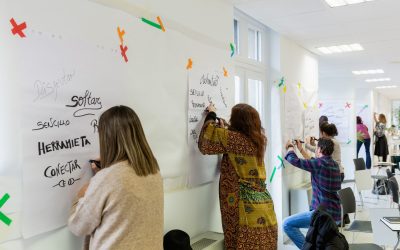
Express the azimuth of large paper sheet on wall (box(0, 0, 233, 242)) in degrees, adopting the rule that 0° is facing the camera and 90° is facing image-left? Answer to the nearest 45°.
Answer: approximately 315°

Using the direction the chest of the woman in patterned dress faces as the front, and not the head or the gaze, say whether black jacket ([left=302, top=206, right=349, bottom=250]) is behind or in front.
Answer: behind

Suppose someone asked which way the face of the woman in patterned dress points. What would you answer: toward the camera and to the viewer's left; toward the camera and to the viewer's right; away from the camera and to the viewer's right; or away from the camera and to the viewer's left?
away from the camera and to the viewer's left

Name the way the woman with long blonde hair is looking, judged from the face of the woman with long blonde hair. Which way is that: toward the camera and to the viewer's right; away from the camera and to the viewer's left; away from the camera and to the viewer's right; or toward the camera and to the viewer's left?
away from the camera and to the viewer's left

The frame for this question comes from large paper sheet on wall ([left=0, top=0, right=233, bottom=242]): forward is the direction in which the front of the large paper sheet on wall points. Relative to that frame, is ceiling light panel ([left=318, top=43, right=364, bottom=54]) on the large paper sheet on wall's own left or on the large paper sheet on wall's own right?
on the large paper sheet on wall's own left

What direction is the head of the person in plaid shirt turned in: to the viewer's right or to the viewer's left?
to the viewer's left
